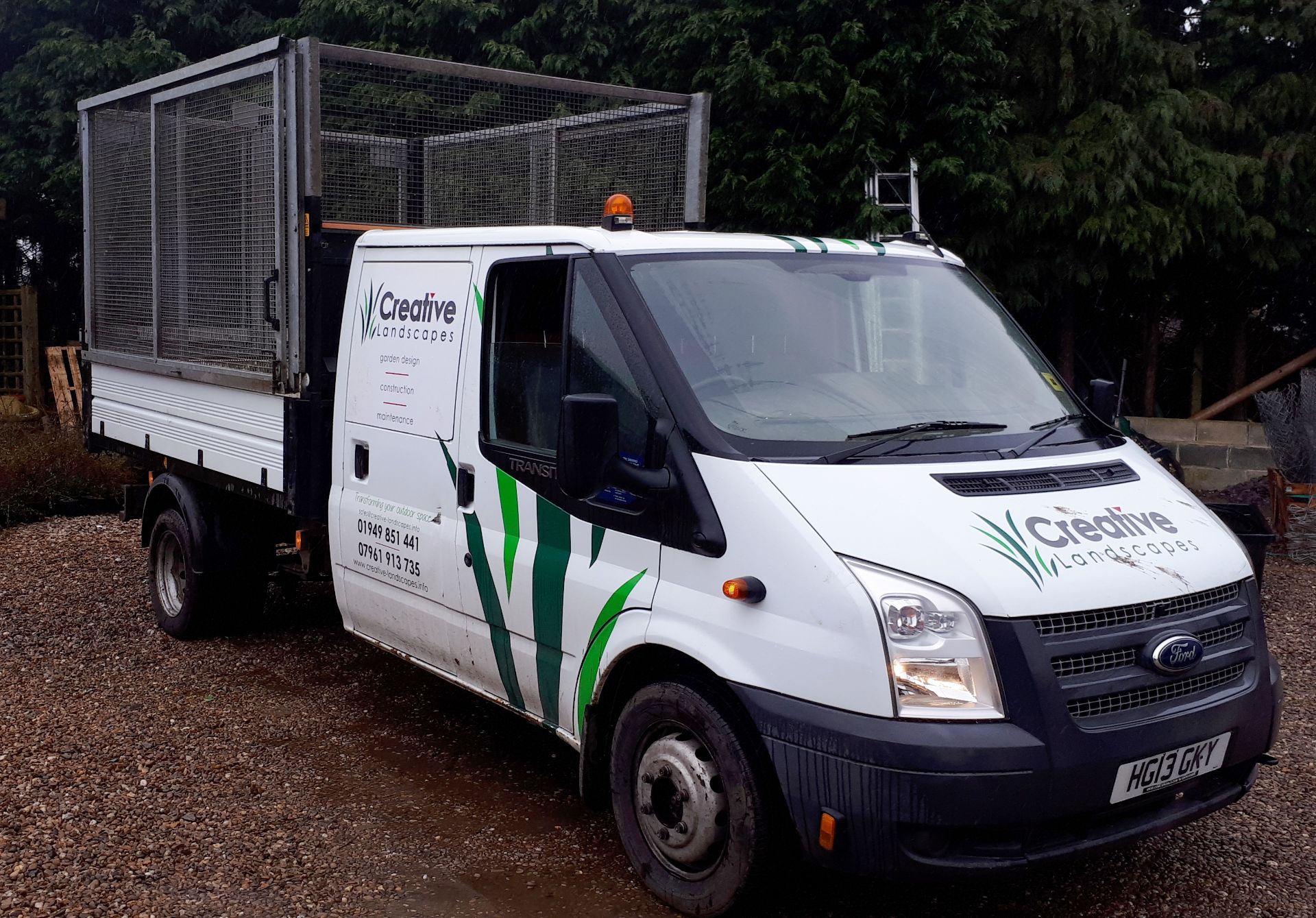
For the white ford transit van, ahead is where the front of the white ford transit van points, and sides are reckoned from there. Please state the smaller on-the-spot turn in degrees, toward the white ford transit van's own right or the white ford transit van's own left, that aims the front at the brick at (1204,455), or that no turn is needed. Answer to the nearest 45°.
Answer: approximately 90° to the white ford transit van's own left

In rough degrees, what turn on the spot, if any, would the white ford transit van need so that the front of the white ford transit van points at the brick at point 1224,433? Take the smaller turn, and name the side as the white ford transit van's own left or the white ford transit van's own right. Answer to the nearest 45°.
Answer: approximately 90° to the white ford transit van's own left

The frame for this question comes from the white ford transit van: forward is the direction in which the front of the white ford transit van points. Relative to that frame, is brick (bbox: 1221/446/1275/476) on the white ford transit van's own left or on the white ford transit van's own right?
on the white ford transit van's own left

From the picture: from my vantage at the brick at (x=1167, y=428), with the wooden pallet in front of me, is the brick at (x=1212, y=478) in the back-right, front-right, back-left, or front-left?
back-left

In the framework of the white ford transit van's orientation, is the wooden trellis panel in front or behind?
behind

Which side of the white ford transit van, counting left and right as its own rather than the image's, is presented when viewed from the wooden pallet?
back
